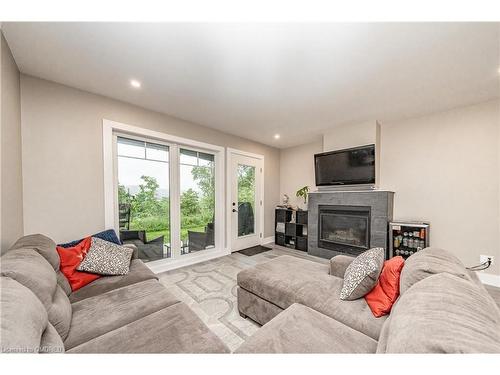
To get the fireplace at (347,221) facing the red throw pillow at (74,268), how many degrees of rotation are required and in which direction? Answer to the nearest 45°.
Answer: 0° — it already faces it

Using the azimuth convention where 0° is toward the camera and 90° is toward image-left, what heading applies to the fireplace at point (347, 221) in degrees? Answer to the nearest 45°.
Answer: approximately 45°

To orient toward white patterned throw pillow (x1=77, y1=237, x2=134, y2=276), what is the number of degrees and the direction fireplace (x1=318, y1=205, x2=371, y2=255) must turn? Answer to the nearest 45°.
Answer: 0° — it already faces it

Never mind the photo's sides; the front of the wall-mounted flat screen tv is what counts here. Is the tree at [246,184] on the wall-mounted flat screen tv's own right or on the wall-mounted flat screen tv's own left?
on the wall-mounted flat screen tv's own right

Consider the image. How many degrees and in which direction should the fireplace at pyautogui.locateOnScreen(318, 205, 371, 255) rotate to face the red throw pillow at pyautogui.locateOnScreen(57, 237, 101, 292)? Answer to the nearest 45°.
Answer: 0° — it already faces it
